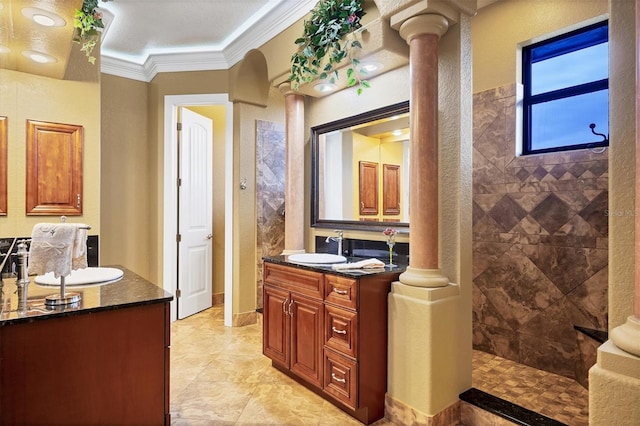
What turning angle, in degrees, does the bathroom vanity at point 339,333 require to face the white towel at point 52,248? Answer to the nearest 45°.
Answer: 0° — it already faces it

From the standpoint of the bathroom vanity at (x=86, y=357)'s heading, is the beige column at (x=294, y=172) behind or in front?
in front

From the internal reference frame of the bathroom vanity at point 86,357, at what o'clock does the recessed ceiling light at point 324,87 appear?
The recessed ceiling light is roughly at 11 o'clock from the bathroom vanity.

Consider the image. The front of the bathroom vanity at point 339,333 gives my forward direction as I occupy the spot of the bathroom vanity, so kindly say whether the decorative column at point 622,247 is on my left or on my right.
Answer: on my left

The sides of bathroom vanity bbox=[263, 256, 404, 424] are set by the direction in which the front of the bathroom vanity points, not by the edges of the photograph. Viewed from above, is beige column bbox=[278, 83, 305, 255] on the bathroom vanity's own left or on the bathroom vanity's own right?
on the bathroom vanity's own right

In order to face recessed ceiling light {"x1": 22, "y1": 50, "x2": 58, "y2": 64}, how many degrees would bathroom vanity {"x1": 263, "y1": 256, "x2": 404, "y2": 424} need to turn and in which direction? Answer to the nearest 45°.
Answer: approximately 45° to its right

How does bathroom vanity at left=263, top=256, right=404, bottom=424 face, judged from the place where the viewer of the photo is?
facing the viewer and to the left of the viewer

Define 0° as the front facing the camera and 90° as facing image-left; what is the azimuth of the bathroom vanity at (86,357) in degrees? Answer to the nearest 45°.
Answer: approximately 270°

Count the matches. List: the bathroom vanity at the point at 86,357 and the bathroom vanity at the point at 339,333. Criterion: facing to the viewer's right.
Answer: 1

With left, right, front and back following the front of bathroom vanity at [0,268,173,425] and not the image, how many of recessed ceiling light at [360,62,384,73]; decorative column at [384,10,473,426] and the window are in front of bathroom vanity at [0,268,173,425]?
3

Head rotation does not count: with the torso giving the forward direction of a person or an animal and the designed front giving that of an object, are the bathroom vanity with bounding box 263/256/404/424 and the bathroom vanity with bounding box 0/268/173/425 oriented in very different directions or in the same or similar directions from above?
very different directions
